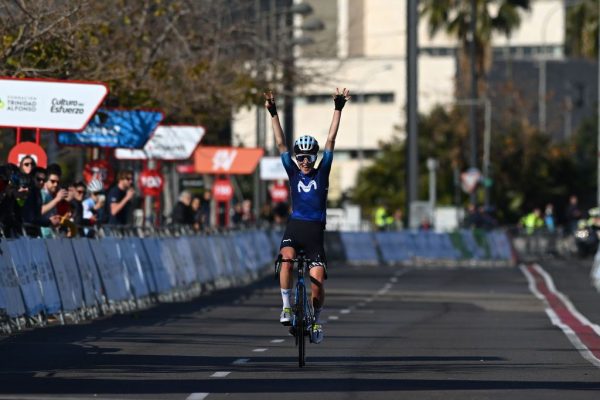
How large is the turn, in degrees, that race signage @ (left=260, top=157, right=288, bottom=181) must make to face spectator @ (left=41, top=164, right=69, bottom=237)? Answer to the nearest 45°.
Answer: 0° — it already faces them

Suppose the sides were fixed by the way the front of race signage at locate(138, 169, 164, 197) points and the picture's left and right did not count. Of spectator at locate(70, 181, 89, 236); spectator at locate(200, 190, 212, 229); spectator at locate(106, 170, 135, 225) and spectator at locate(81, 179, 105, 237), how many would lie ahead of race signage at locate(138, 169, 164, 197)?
3

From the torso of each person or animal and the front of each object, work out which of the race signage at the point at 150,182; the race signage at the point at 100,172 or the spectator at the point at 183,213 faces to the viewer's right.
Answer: the spectator

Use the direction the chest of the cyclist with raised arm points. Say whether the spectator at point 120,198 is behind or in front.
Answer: behind

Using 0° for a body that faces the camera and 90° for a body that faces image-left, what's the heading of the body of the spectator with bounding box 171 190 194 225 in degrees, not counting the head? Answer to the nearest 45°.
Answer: approximately 270°

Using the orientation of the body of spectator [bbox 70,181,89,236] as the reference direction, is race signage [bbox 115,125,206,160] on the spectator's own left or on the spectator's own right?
on the spectator's own left

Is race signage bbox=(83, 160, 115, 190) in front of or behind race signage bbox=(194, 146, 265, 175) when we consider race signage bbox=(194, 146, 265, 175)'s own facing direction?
in front

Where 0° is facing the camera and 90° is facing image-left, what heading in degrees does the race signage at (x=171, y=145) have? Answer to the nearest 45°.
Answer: approximately 0°

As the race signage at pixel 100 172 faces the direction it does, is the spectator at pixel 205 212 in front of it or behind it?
behind

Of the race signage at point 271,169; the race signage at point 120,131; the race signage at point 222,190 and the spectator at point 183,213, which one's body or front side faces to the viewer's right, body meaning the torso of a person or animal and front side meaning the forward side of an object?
the spectator
